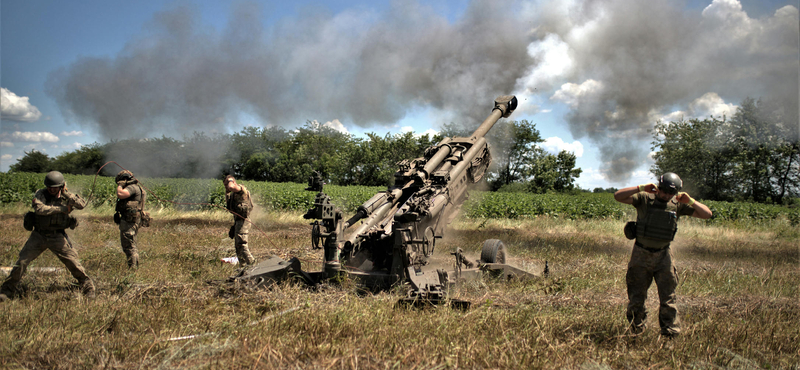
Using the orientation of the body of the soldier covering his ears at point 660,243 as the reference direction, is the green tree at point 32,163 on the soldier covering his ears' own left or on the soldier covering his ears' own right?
on the soldier covering his ears' own right

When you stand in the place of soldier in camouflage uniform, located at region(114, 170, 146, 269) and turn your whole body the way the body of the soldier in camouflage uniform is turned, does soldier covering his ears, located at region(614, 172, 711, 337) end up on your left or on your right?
on your left

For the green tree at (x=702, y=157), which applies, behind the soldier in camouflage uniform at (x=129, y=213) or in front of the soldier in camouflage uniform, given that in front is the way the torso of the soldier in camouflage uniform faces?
behind

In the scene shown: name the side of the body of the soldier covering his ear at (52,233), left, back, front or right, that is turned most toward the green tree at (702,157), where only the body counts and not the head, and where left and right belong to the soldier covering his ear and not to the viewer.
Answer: left

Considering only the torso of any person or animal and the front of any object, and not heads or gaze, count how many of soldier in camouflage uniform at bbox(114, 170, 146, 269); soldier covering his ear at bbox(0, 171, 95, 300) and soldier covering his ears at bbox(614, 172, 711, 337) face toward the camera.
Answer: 2

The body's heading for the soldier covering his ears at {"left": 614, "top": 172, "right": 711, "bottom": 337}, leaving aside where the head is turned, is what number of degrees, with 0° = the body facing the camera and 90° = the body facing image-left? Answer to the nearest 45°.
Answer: approximately 0°
